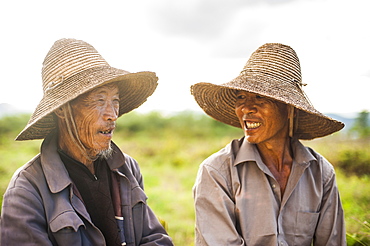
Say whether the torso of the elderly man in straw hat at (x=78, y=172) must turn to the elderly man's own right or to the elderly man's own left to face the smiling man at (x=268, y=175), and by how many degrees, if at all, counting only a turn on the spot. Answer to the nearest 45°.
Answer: approximately 45° to the elderly man's own left

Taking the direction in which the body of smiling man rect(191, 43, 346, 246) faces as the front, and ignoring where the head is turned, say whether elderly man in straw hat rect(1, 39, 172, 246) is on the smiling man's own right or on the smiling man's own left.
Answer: on the smiling man's own right

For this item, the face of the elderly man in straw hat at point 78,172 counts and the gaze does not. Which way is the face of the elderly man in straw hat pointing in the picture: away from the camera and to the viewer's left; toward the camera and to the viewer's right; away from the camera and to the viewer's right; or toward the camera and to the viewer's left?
toward the camera and to the viewer's right

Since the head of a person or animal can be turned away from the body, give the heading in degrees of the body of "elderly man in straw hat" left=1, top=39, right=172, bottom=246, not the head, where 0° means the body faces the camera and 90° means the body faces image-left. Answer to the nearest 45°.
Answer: approximately 315°

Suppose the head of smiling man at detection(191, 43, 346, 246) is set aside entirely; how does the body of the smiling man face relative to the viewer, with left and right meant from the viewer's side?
facing the viewer

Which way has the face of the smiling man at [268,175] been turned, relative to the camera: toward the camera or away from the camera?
toward the camera

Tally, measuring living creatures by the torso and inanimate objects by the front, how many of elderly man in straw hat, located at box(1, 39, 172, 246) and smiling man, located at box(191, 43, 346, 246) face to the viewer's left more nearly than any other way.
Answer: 0
